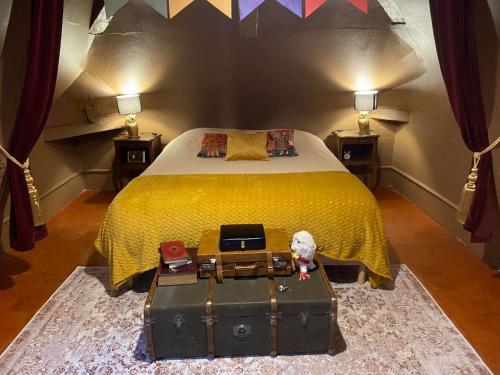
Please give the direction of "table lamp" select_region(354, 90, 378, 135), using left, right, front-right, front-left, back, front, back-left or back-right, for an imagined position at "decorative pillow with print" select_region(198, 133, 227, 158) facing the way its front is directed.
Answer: left

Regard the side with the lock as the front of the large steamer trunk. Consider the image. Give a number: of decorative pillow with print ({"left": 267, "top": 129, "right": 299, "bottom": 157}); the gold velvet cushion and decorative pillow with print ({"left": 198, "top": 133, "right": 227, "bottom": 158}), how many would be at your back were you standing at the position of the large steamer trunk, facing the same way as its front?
3

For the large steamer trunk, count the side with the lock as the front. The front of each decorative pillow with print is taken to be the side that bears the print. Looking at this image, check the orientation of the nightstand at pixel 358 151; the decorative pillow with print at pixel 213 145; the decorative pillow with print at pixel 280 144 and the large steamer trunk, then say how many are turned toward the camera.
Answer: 4

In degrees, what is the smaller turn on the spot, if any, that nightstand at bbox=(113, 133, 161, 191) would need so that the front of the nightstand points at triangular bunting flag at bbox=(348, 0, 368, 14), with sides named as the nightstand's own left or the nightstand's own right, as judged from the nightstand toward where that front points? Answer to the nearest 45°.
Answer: approximately 45° to the nightstand's own left

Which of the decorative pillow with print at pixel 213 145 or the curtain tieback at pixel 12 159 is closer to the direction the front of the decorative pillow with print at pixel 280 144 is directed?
the curtain tieback

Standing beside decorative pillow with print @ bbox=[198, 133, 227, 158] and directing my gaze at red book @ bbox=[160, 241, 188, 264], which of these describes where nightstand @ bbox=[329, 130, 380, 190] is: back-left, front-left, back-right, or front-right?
back-left

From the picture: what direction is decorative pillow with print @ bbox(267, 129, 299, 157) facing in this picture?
toward the camera

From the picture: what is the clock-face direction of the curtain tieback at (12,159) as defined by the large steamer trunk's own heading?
The curtain tieback is roughly at 4 o'clock from the large steamer trunk.

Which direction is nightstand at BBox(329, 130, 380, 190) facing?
toward the camera

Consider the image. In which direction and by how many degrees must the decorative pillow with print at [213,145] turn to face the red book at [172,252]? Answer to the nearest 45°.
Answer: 0° — it already faces it

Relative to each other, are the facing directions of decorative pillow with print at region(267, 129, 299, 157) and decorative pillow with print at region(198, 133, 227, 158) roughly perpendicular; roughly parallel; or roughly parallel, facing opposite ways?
roughly parallel

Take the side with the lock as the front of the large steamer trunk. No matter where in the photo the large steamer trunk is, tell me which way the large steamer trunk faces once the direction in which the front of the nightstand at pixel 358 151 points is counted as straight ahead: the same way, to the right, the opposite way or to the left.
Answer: the same way

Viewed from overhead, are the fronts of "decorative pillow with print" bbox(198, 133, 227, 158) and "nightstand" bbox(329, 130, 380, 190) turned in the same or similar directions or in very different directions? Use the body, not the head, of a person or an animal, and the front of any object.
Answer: same or similar directions

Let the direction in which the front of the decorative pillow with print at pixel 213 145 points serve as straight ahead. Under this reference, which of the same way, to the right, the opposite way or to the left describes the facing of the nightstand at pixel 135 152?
the same way

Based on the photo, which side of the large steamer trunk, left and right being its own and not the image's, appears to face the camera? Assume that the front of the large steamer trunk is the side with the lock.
front

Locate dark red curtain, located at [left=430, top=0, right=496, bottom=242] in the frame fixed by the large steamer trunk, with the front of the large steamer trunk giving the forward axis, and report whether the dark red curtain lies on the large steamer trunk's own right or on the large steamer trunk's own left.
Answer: on the large steamer trunk's own left
